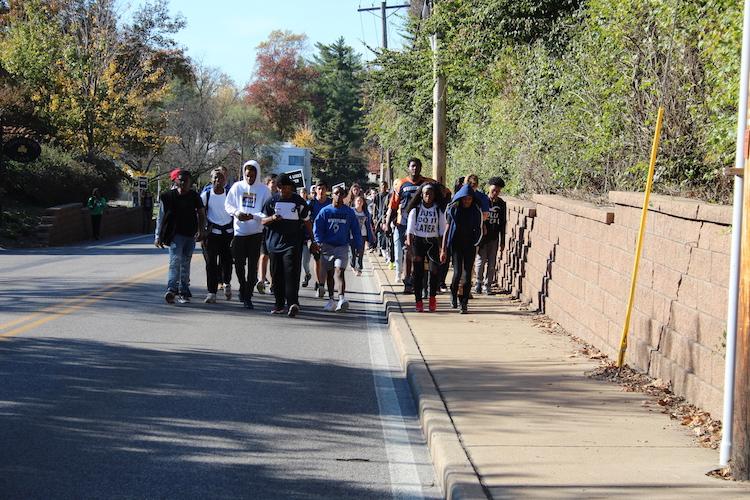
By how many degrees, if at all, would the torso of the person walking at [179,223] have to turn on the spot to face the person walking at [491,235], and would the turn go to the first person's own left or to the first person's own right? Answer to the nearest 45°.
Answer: approximately 90° to the first person's own left

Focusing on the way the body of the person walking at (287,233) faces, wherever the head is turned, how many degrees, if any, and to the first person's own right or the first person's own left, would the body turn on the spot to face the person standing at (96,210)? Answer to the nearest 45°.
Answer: approximately 180°

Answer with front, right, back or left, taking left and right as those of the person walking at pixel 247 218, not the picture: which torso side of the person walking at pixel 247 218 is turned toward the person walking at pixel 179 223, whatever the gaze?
right

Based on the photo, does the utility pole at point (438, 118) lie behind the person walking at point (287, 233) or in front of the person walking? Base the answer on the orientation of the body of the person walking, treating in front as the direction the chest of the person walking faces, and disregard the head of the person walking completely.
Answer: behind

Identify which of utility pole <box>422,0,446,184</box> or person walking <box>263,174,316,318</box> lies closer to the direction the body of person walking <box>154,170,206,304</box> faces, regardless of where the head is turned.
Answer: the person walking

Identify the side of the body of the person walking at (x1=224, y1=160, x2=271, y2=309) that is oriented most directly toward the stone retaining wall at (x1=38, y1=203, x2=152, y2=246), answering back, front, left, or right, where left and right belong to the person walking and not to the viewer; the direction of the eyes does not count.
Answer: back

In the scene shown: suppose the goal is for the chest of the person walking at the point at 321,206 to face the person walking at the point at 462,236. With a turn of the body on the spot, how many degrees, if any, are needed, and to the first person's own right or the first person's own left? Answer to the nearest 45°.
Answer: approximately 45° to the first person's own left

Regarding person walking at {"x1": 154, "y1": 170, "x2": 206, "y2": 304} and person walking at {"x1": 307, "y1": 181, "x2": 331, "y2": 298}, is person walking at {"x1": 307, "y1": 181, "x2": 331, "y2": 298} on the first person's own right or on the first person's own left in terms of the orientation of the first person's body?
on the first person's own left

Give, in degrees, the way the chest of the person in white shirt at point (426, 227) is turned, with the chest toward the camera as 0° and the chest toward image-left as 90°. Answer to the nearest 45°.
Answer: approximately 0°

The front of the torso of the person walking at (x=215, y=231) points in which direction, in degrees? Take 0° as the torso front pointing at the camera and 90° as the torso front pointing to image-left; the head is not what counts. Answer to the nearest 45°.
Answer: approximately 0°
